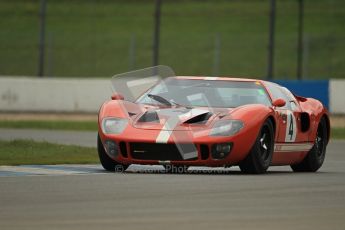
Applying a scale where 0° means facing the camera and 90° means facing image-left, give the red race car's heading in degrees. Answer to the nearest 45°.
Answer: approximately 45°

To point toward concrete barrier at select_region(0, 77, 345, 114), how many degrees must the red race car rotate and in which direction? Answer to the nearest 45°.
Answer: approximately 135° to its right

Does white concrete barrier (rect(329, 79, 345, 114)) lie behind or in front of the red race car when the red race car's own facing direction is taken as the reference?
behind
